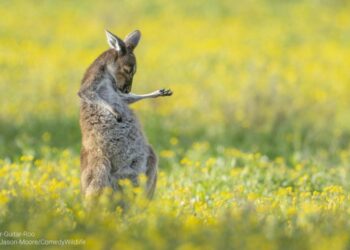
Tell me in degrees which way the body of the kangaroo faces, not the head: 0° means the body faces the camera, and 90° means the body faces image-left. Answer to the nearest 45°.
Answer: approximately 315°
